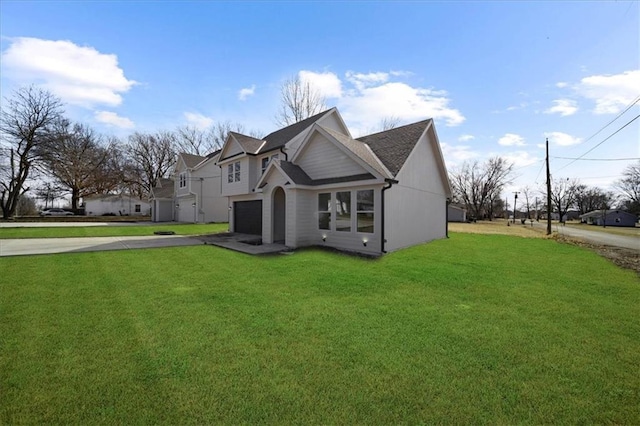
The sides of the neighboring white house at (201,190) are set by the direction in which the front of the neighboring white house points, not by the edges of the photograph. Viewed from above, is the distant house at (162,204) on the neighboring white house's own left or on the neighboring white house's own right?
on the neighboring white house's own right

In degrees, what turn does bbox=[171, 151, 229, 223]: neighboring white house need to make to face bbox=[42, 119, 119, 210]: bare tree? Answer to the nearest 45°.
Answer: approximately 90° to its right

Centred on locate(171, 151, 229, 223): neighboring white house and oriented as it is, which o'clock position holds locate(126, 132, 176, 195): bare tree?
The bare tree is roughly at 4 o'clock from the neighboring white house.

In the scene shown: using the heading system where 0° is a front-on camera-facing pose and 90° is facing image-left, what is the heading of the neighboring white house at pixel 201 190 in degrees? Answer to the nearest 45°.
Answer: approximately 45°
